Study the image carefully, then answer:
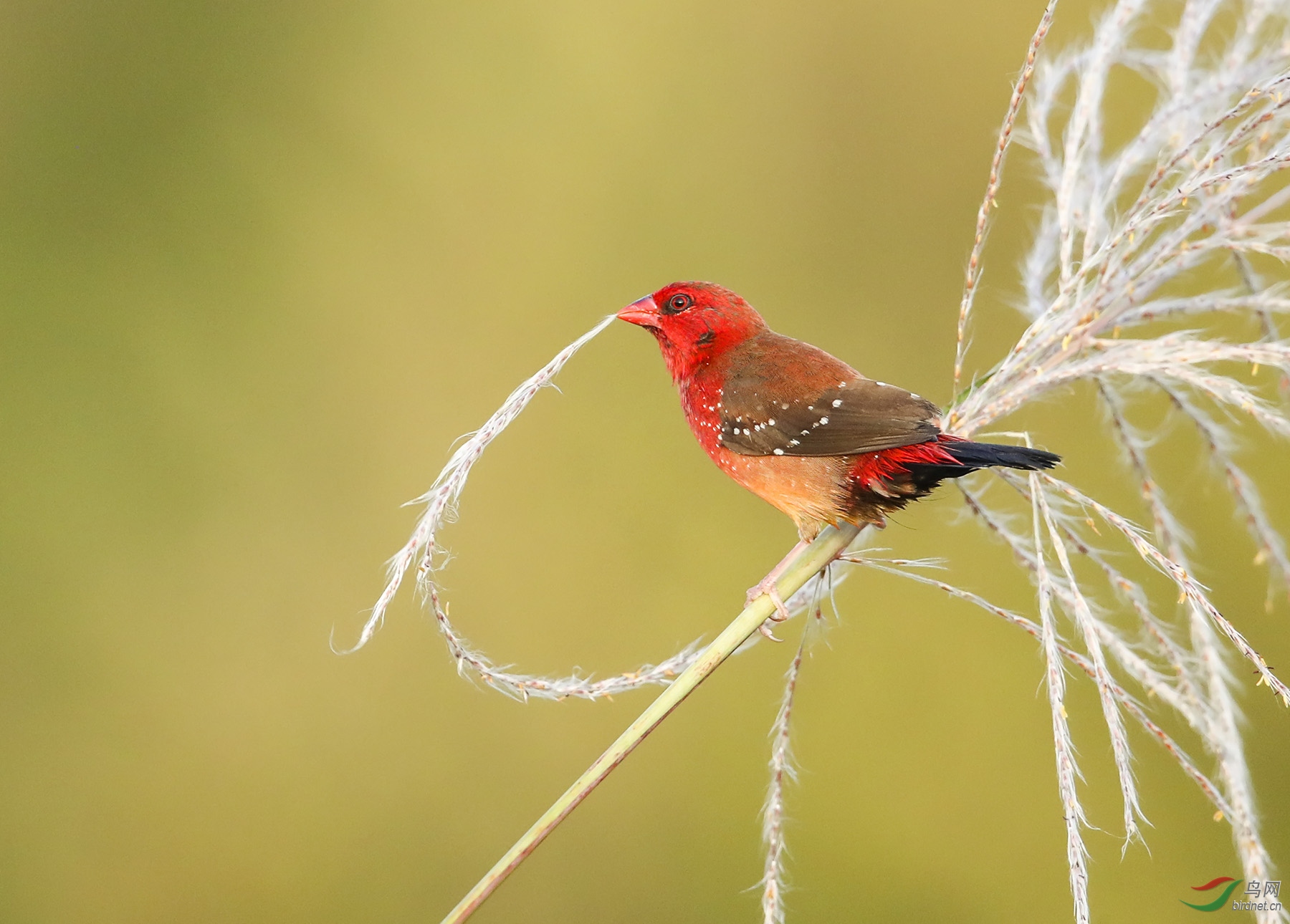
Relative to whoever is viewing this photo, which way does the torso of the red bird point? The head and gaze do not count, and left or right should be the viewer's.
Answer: facing to the left of the viewer
